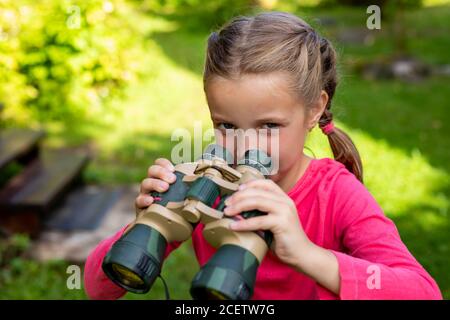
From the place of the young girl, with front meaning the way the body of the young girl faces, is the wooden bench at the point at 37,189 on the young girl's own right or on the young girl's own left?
on the young girl's own right

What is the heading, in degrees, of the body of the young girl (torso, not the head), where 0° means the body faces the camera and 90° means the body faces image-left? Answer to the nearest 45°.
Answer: approximately 45°

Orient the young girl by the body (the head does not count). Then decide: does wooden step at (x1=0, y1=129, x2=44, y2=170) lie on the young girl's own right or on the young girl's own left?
on the young girl's own right
